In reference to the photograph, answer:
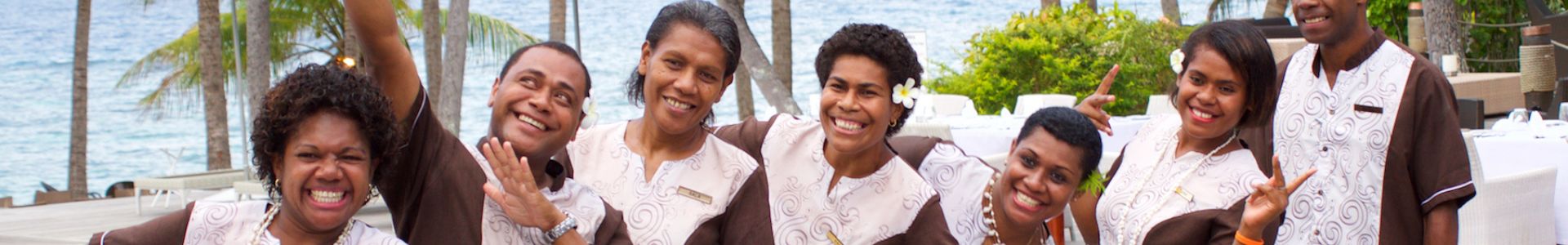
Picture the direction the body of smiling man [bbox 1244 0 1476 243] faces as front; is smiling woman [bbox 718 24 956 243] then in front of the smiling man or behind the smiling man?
in front

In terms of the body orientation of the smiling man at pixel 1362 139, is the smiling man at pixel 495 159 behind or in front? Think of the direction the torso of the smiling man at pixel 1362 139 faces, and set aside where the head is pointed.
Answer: in front

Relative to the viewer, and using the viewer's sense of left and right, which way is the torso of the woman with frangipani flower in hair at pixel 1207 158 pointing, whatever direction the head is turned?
facing the viewer and to the left of the viewer

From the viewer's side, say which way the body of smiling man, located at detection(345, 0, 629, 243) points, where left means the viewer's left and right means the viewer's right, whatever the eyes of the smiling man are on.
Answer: facing the viewer and to the right of the viewer

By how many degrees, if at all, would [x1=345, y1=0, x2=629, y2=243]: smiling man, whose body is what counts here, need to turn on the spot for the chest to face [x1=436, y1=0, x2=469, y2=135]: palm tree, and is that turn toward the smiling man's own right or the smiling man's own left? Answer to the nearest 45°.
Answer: approximately 135° to the smiling man's own left

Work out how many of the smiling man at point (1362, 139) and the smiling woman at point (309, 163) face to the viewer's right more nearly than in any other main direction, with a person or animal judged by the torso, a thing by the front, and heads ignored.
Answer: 0

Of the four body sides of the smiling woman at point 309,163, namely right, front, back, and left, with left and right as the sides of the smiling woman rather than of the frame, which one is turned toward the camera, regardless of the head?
front

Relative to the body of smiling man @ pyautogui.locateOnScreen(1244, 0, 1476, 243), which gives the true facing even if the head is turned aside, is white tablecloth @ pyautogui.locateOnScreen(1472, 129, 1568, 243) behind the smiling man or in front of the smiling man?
behind

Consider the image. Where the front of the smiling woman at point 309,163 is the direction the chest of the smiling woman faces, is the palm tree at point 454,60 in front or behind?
behind

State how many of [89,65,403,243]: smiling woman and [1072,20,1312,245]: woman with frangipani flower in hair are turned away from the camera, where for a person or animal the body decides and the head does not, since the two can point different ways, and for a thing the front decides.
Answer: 0
